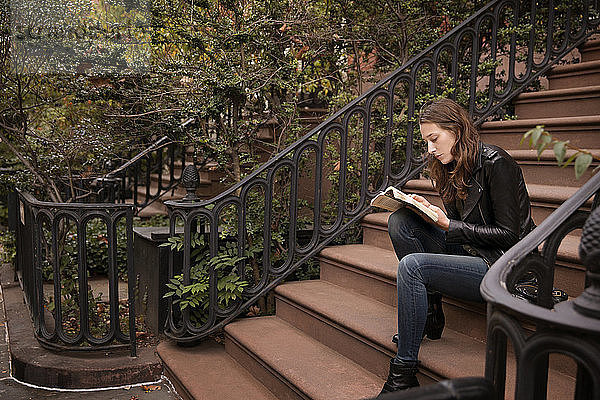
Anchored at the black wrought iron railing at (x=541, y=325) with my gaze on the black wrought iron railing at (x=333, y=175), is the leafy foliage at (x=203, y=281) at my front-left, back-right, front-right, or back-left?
front-left

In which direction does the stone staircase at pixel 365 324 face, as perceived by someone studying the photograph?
facing the viewer and to the left of the viewer

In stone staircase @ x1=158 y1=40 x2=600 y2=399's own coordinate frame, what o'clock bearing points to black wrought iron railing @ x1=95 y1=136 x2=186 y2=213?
The black wrought iron railing is roughly at 3 o'clock from the stone staircase.

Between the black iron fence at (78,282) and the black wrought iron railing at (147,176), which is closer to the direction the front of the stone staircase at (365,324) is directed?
the black iron fence
